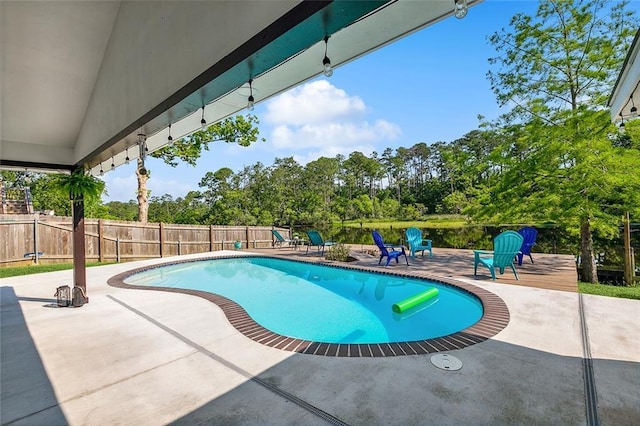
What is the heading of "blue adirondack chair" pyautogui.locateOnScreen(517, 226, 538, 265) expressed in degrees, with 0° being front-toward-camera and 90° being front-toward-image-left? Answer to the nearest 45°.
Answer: approximately 45°

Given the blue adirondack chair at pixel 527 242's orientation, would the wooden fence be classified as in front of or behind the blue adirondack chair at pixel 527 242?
in front

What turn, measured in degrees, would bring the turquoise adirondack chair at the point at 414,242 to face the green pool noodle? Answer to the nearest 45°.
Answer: approximately 45° to its right

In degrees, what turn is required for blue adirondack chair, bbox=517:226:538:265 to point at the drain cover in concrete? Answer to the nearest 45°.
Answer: approximately 45° to its left

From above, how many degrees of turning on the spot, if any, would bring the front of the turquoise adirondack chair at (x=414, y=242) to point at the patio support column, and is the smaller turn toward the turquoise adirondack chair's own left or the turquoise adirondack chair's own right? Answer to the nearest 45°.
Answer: approximately 90° to the turquoise adirondack chair's own right
